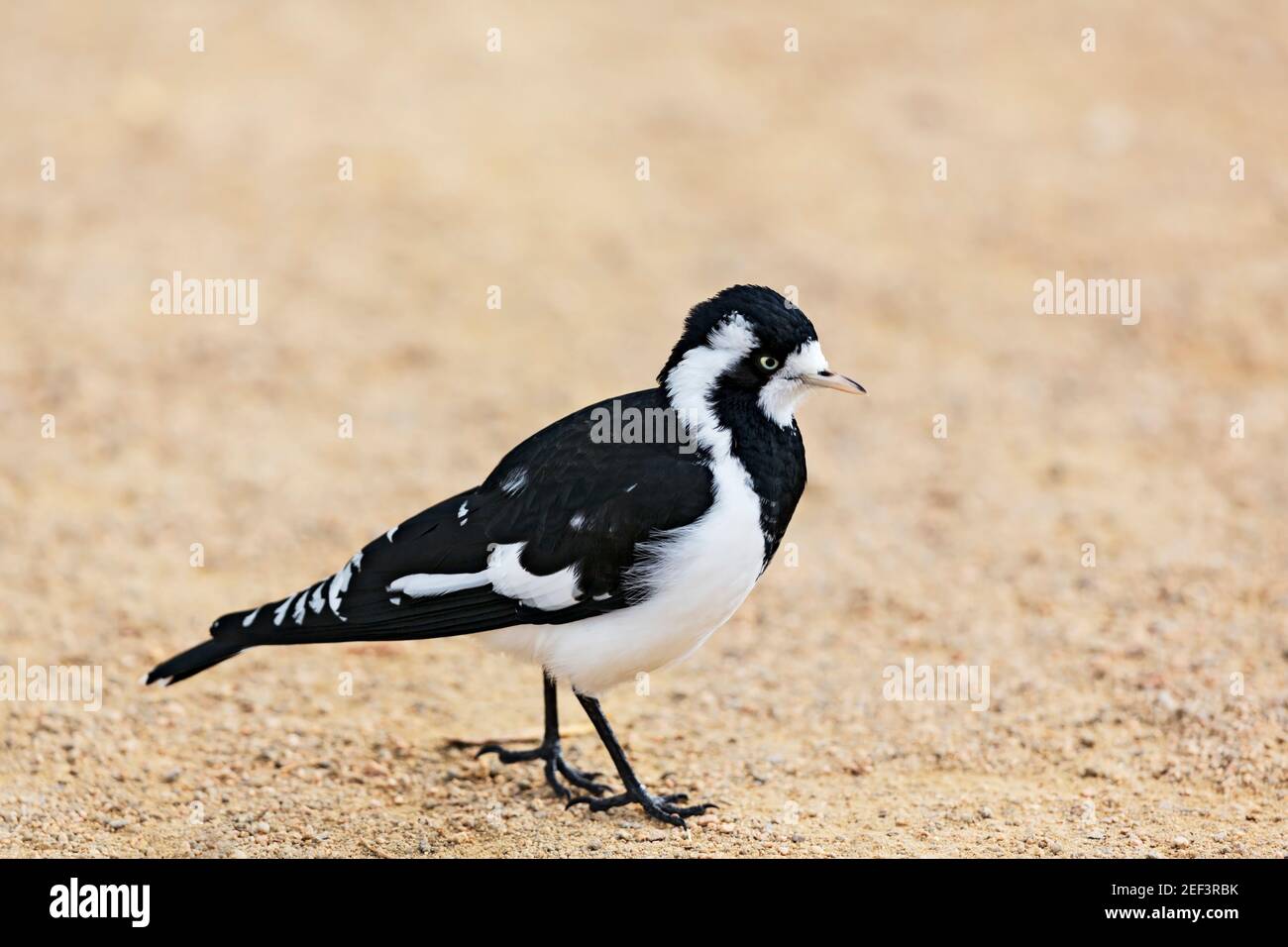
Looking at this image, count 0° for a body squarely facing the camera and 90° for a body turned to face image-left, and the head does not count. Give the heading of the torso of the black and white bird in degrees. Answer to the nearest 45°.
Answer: approximately 270°
